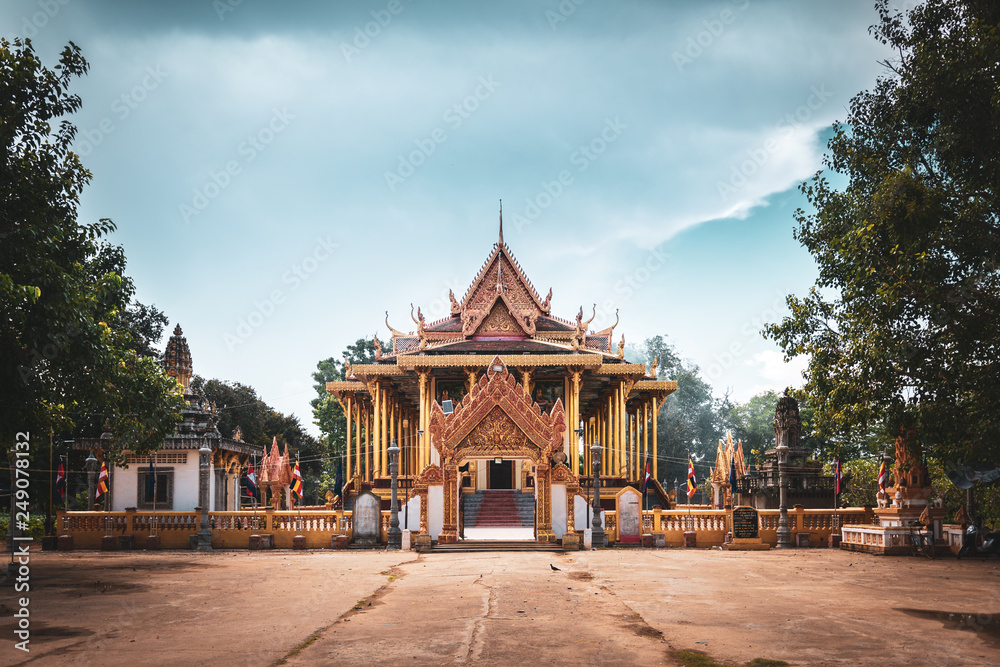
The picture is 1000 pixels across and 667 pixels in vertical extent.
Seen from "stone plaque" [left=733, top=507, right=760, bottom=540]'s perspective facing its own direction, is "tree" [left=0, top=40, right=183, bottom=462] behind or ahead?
ahead

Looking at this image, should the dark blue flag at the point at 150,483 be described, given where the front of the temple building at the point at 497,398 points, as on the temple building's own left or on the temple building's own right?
on the temple building's own right

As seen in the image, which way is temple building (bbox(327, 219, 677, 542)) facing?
toward the camera

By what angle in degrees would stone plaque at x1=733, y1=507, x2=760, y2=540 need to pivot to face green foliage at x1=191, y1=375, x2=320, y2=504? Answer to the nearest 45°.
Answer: approximately 135° to its right

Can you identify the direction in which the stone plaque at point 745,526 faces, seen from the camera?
facing the viewer

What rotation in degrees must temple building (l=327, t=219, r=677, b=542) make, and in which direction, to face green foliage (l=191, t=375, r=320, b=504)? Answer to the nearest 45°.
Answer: approximately 135° to its right

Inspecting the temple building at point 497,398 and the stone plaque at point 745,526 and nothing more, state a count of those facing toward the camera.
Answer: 2

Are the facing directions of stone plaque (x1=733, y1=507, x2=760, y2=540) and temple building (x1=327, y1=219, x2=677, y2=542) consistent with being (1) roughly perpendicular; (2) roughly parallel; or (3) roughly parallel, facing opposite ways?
roughly parallel

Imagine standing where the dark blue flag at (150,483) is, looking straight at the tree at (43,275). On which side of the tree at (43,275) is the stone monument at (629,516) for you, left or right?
left

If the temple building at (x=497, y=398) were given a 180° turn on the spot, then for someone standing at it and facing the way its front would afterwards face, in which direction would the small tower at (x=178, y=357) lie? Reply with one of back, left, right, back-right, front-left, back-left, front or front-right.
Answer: left
